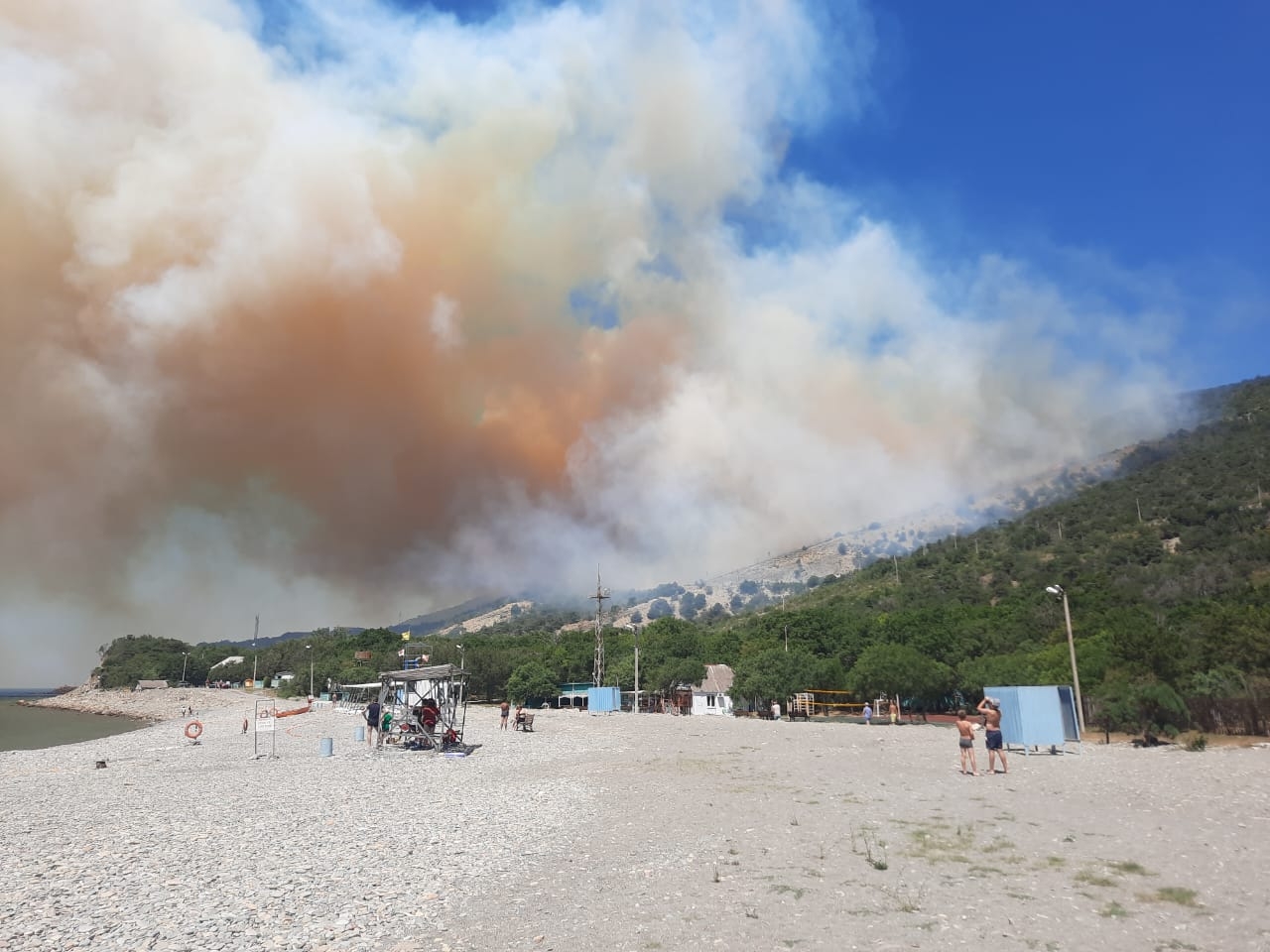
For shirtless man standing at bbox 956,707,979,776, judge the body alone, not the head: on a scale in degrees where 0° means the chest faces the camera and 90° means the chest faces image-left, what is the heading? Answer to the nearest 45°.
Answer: approximately 180°

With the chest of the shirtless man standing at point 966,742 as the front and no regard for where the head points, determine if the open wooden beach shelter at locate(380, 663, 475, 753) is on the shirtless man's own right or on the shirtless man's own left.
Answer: on the shirtless man's own left

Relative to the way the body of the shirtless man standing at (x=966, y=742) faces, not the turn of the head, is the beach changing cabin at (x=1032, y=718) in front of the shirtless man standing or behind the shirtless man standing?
in front

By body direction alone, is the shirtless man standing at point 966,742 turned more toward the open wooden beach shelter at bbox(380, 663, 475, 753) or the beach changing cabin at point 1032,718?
the beach changing cabin
